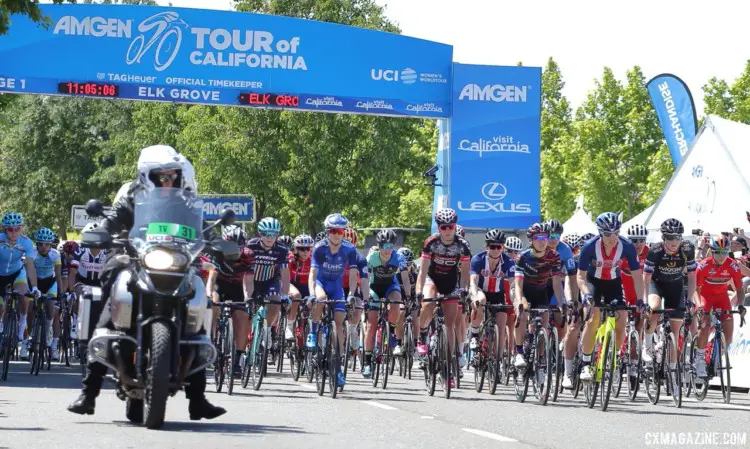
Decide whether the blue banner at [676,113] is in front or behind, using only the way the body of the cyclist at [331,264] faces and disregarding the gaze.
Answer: behind

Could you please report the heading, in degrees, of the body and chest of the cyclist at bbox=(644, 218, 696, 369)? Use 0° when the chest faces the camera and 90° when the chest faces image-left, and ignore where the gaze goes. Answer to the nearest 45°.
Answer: approximately 0°

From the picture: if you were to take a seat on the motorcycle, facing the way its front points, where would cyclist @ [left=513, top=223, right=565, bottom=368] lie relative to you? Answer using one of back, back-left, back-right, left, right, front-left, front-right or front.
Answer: back-left

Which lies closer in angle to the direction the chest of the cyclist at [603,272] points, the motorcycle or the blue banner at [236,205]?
the motorcycle

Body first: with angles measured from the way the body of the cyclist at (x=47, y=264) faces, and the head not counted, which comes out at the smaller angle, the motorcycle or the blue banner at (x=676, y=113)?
the motorcycle
